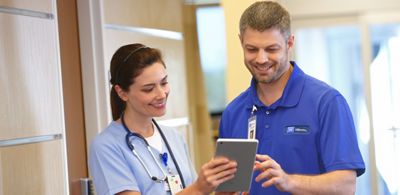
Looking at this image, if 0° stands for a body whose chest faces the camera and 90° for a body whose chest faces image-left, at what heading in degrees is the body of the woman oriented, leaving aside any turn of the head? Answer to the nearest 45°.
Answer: approximately 315°

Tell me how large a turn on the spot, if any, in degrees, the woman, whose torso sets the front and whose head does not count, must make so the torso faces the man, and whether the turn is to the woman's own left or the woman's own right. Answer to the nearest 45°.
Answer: approximately 45° to the woman's own left

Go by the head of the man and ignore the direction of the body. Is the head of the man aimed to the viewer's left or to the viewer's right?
to the viewer's left

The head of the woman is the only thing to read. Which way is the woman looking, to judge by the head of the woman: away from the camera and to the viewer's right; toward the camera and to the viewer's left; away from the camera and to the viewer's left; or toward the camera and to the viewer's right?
toward the camera and to the viewer's right
